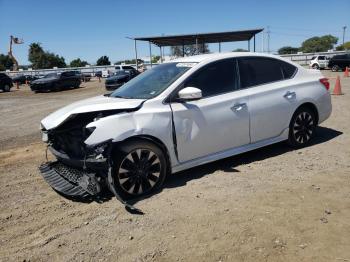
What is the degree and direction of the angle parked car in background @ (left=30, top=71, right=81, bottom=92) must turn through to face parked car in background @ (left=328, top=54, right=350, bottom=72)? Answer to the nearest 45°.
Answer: approximately 135° to its left

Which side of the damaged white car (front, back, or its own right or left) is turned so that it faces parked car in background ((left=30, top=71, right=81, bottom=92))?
right

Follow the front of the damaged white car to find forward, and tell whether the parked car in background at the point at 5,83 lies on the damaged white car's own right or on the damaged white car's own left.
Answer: on the damaged white car's own right

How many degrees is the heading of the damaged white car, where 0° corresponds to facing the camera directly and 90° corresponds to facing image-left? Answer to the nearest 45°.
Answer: approximately 45°

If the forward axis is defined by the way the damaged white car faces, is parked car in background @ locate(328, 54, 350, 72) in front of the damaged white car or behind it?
behind

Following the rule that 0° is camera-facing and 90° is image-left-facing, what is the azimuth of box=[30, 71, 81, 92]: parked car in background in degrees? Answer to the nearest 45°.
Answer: approximately 45°

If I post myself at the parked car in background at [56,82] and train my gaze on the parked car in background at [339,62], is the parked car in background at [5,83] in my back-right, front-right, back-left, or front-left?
back-left

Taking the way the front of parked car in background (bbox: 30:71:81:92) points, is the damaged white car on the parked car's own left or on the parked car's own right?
on the parked car's own left
